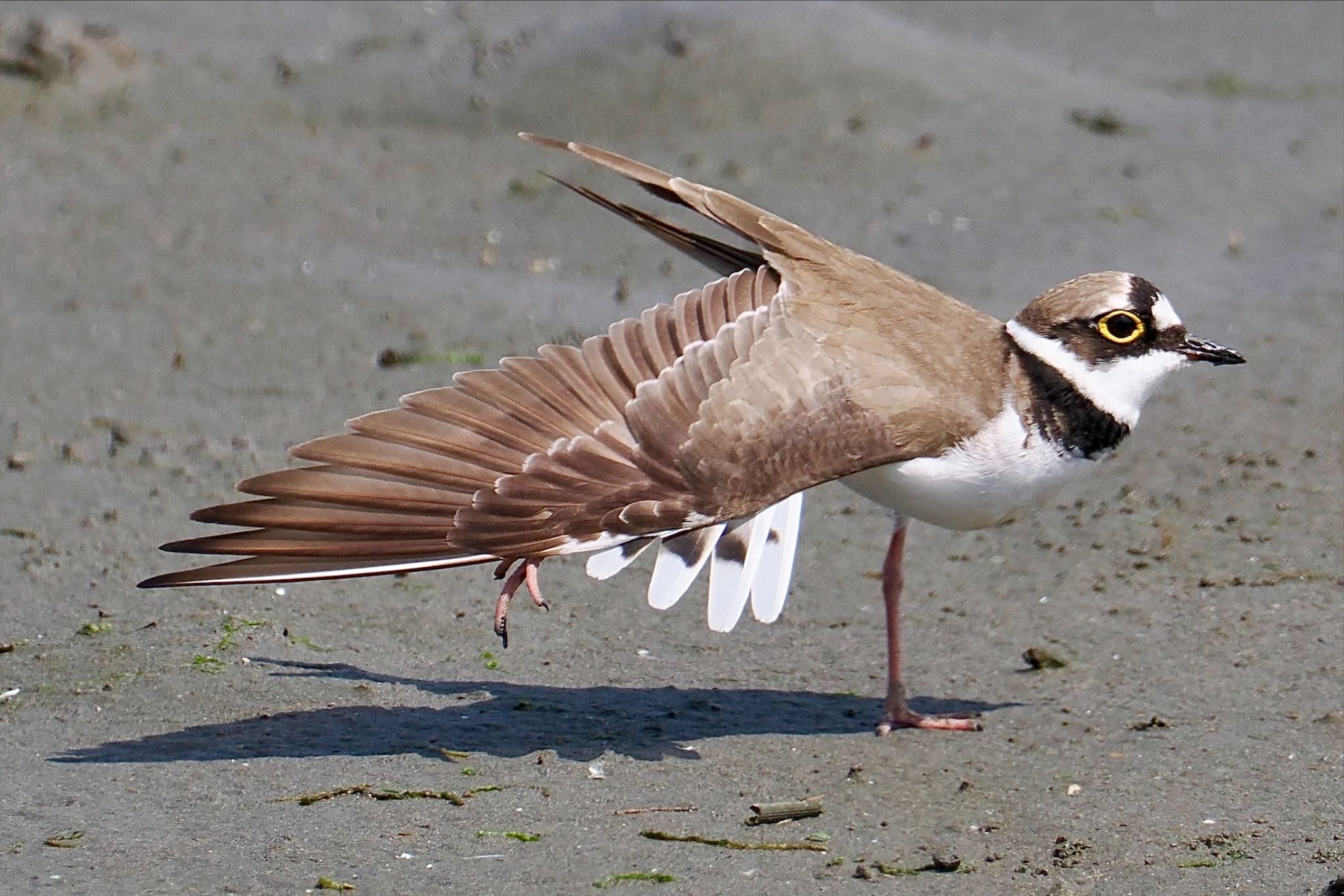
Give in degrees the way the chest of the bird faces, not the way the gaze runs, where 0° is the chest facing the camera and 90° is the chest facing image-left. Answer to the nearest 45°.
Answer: approximately 270°
